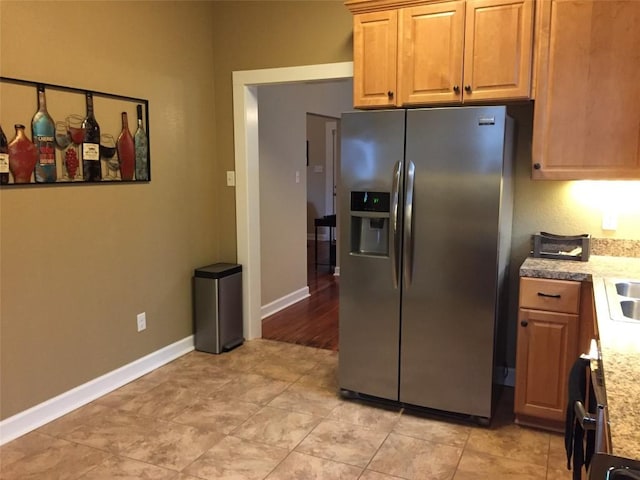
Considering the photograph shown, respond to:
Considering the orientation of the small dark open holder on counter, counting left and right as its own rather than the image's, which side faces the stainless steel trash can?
right

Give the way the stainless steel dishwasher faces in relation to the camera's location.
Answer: facing to the left of the viewer

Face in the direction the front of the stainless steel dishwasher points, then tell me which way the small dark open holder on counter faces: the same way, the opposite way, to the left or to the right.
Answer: to the left
